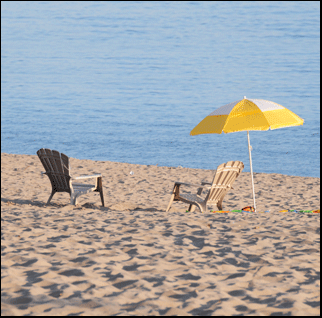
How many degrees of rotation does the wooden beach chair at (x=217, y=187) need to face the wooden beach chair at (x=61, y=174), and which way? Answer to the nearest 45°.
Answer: approximately 45° to its left

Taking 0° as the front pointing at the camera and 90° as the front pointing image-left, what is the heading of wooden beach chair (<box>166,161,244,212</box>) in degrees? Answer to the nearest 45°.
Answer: approximately 135°

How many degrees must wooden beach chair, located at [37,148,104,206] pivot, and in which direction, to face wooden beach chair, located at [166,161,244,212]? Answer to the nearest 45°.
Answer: approximately 45° to its right

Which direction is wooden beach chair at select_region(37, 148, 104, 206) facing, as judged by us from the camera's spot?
facing away from the viewer and to the right of the viewer
